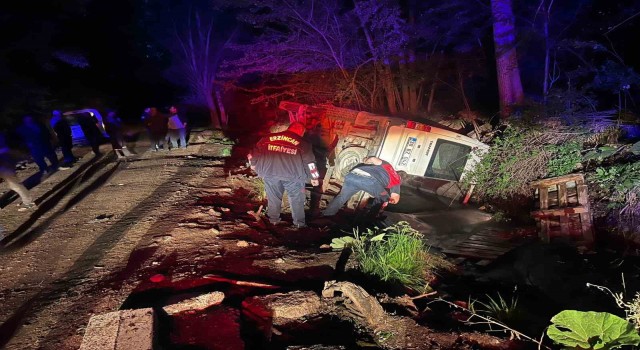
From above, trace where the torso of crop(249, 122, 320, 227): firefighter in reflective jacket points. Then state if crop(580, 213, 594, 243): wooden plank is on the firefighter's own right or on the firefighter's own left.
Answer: on the firefighter's own right

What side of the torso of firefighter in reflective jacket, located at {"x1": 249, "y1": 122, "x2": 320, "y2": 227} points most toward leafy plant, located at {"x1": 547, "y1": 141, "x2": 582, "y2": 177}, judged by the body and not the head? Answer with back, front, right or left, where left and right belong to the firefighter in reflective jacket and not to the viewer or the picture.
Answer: right

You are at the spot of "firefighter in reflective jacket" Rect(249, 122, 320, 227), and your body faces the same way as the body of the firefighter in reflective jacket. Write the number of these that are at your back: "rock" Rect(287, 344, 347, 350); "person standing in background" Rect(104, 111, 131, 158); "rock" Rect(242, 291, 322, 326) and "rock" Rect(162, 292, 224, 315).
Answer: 3

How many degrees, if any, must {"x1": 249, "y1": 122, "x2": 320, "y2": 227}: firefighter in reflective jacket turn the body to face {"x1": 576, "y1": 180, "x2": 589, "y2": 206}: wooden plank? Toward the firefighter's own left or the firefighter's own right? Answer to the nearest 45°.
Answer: approximately 90° to the firefighter's own right

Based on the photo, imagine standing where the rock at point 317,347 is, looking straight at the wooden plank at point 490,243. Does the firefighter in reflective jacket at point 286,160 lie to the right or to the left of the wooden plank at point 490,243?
left

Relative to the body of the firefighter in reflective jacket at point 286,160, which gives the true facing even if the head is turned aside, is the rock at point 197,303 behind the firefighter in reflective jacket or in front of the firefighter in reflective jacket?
behind

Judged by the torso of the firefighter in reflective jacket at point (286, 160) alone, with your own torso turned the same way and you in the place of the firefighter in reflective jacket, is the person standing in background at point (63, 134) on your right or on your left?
on your left

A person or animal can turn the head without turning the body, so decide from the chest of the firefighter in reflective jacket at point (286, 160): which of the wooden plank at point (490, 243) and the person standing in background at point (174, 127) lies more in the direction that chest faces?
the person standing in background

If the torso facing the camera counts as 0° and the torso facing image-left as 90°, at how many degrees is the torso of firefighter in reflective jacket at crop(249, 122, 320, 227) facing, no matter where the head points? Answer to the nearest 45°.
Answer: approximately 180°
